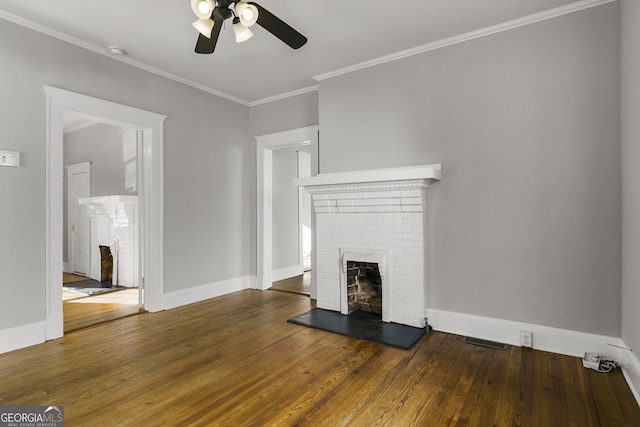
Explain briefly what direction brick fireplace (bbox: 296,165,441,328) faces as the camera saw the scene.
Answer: facing the viewer and to the left of the viewer

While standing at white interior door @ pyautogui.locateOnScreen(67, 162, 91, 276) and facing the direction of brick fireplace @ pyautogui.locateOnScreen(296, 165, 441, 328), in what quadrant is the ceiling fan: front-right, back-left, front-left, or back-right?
front-right

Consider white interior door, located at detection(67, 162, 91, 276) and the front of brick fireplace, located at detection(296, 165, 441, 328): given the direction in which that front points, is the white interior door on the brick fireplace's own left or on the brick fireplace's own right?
on the brick fireplace's own right

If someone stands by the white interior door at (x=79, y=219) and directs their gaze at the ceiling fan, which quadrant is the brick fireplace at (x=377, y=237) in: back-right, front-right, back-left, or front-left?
front-left

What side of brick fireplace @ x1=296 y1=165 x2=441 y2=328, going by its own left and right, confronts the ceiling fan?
front
